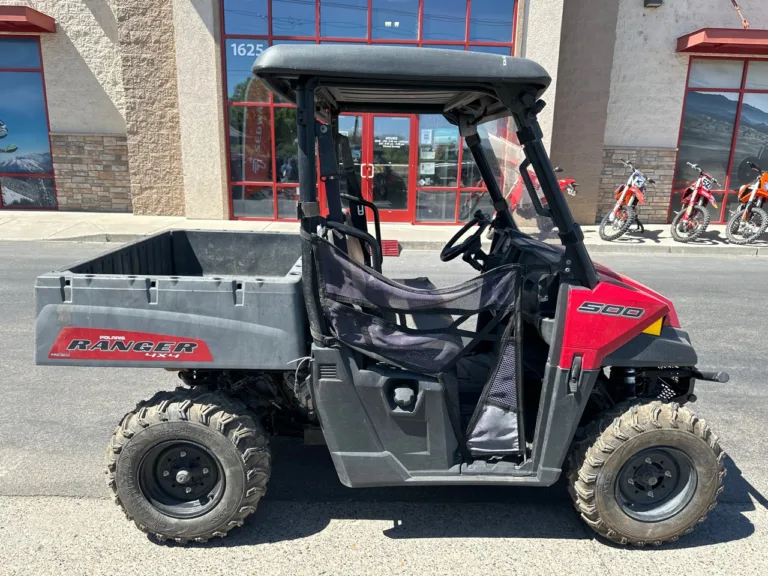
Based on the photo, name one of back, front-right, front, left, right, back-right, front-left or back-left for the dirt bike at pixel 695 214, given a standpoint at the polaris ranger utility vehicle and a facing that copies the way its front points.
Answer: front-left

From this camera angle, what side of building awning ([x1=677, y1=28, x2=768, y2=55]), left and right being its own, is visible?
front

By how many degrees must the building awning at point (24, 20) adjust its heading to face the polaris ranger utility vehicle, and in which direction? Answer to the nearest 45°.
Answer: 0° — it already faces it

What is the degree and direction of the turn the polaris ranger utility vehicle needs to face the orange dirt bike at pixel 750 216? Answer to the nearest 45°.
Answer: approximately 45° to its left

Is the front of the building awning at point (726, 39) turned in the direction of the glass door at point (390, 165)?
no

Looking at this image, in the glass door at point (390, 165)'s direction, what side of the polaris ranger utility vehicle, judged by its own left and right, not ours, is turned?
left

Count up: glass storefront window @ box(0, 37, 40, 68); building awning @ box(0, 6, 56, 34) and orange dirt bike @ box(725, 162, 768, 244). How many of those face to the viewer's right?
0

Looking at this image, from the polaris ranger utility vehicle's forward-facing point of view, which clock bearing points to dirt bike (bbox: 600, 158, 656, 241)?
The dirt bike is roughly at 10 o'clock from the polaris ranger utility vehicle.

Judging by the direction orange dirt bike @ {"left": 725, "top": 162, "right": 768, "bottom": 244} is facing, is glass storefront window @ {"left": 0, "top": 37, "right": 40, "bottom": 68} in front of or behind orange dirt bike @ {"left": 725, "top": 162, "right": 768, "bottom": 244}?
in front

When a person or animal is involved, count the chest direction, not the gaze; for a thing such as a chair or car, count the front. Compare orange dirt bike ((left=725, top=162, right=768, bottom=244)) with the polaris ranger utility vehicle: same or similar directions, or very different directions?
very different directions

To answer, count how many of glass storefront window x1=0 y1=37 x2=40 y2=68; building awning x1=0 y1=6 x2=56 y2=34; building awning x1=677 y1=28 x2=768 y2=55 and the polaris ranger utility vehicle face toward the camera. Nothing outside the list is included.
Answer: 3

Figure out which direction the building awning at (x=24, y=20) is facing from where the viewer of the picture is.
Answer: facing the viewer

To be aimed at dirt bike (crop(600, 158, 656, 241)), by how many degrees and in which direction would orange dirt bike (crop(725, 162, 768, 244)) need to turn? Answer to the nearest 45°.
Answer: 0° — it already faces it

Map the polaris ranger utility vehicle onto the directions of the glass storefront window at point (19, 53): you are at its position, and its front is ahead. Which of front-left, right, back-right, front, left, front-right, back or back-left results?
front

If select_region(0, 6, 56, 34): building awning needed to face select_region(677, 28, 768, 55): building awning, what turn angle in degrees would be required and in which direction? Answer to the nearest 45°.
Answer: approximately 45° to its left

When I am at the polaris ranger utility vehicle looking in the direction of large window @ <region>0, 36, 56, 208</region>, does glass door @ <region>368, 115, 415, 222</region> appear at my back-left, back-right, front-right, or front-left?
front-right

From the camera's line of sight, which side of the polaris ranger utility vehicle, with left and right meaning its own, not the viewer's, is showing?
right

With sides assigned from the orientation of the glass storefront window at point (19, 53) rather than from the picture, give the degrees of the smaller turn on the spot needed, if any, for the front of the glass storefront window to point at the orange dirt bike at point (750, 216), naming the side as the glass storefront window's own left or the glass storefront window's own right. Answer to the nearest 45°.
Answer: approximately 45° to the glass storefront window's own left

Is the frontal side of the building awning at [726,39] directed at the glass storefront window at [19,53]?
no
